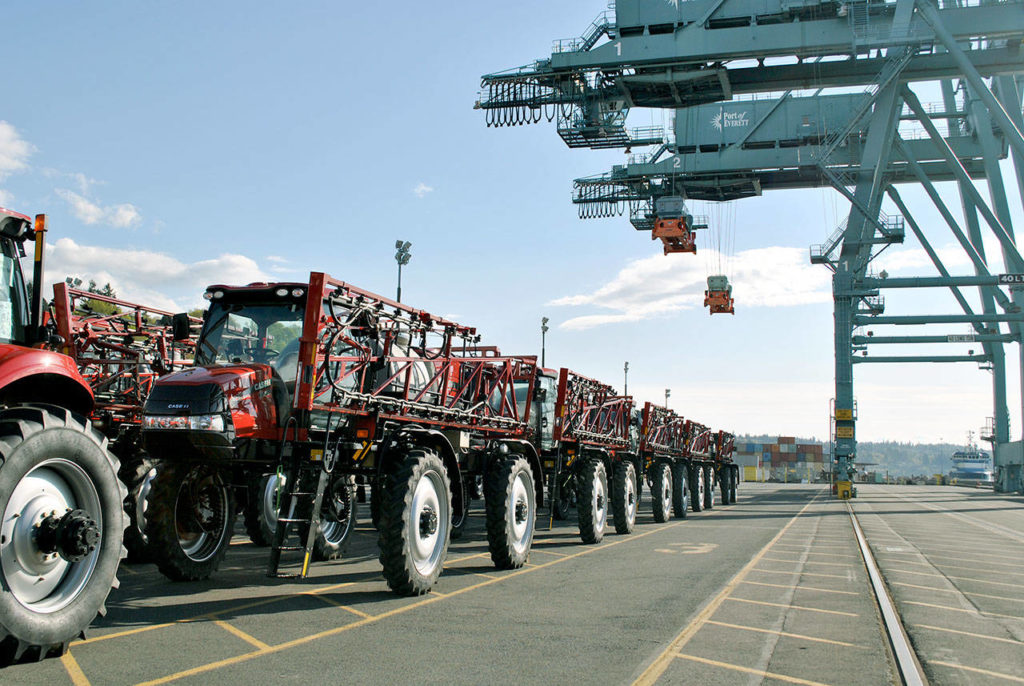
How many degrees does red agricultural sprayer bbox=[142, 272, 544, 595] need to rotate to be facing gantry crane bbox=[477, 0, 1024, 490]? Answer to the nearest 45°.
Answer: approximately 180°

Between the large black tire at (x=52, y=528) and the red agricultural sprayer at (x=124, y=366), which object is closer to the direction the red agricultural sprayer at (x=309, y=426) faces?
the large black tire

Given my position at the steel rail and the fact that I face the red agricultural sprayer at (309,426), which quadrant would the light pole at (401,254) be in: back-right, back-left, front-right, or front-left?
front-right

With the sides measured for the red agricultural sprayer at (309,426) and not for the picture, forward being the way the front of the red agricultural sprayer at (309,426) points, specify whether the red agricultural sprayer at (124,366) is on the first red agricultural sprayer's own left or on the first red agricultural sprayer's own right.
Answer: on the first red agricultural sprayer's own right

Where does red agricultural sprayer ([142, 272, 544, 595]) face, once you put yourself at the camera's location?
facing the viewer and to the left of the viewer

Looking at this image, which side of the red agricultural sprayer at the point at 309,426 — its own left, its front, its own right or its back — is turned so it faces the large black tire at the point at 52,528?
front

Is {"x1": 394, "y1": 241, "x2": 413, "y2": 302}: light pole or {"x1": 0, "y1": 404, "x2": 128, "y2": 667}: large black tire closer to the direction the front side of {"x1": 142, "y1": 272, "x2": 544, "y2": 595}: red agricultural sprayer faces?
the large black tire

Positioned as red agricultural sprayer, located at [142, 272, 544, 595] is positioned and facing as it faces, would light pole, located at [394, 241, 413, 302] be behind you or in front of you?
behind

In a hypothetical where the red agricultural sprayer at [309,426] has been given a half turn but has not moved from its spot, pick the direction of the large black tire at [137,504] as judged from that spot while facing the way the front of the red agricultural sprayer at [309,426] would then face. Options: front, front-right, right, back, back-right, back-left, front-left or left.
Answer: left
